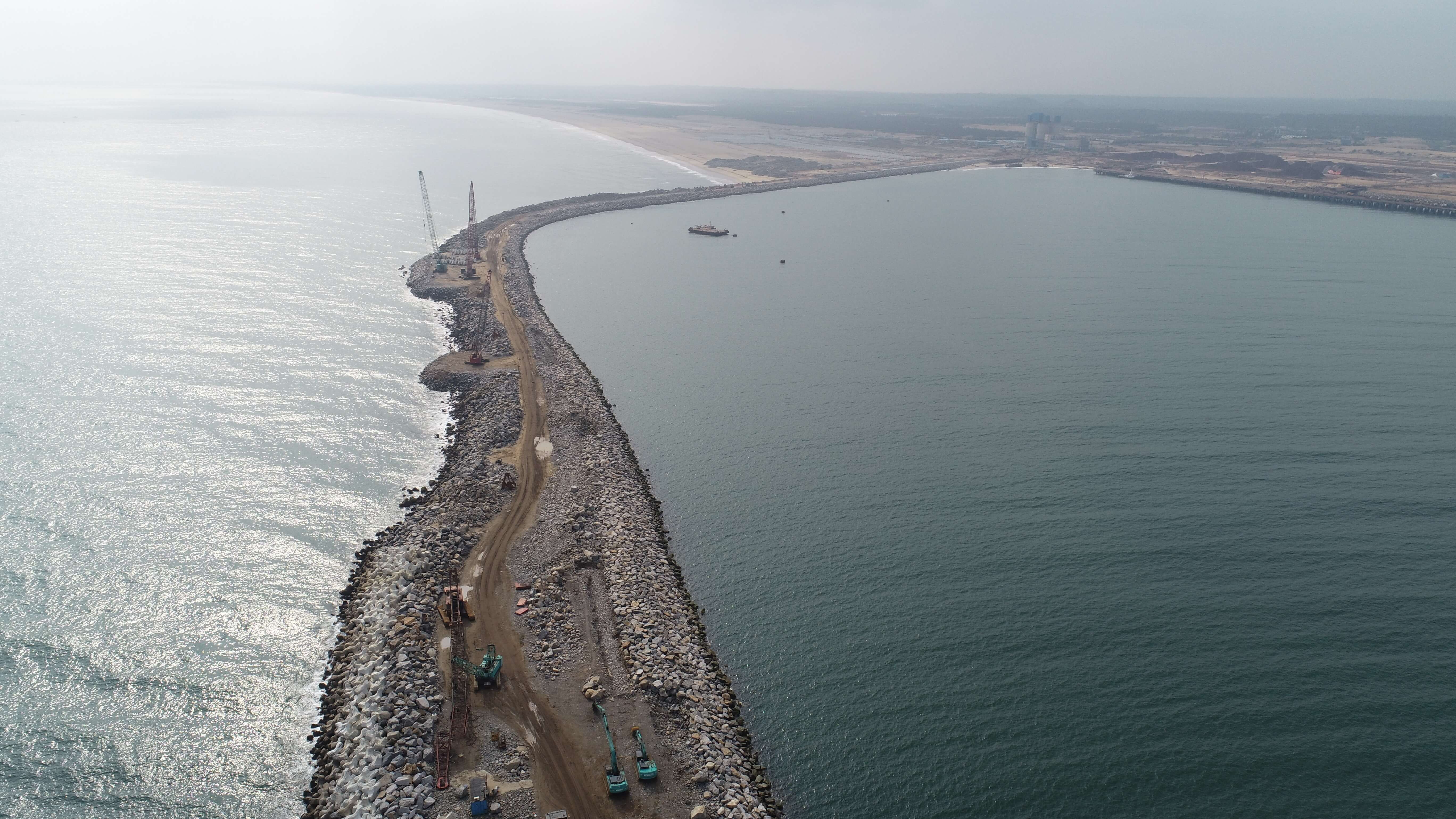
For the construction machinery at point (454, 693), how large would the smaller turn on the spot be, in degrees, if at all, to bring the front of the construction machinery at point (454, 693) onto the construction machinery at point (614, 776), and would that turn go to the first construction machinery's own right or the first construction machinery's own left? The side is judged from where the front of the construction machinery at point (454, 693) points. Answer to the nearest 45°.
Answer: approximately 45° to the first construction machinery's own left

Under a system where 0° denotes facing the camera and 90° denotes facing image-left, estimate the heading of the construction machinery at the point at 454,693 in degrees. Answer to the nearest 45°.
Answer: approximately 0°

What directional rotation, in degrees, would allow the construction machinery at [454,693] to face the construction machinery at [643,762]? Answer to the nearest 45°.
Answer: approximately 45° to its left
